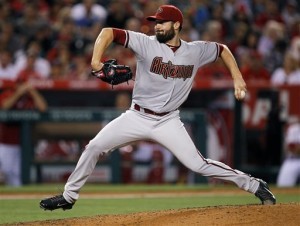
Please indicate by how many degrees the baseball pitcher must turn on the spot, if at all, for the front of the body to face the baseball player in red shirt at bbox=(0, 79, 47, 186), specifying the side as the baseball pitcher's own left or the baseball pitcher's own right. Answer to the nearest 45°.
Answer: approximately 135° to the baseball pitcher's own right

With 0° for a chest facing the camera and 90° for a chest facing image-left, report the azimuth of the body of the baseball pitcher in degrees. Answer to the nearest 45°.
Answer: approximately 0°
